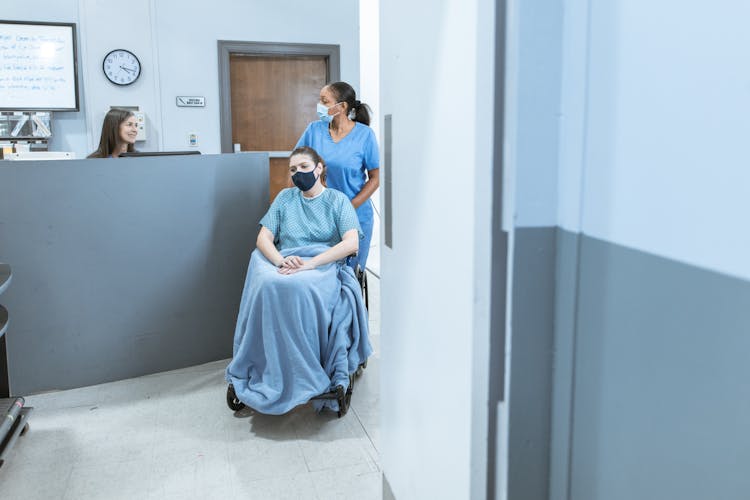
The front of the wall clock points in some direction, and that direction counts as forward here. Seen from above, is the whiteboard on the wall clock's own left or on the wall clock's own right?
on the wall clock's own right

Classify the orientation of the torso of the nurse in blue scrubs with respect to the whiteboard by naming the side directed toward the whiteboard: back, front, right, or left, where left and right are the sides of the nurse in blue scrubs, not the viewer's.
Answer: right

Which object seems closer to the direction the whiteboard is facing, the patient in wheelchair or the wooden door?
the patient in wheelchair

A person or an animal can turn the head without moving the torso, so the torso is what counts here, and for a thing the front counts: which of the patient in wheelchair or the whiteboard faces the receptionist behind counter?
the whiteboard

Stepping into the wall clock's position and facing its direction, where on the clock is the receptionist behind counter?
The receptionist behind counter is roughly at 12 o'clock from the wall clock.

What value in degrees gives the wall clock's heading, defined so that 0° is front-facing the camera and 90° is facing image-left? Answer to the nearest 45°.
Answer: approximately 0°

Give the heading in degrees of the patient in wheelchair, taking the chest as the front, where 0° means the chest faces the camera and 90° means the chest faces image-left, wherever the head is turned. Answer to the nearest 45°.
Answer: approximately 45°

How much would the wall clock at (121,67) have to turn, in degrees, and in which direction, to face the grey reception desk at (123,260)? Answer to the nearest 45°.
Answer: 0° — it already faces it

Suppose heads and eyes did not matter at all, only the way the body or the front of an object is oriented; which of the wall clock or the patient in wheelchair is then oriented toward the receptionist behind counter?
the wall clock

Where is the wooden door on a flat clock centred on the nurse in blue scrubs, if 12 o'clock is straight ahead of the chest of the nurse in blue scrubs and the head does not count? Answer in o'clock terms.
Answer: The wooden door is roughly at 4 o'clock from the nurse in blue scrubs.
